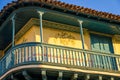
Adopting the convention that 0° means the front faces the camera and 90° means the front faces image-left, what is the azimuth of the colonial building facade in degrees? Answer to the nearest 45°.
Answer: approximately 315°
